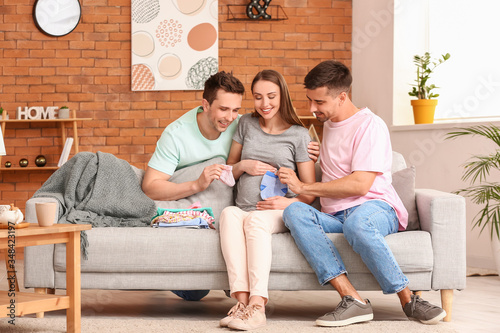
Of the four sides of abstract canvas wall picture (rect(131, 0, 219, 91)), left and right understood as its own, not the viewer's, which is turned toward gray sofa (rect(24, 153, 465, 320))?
front

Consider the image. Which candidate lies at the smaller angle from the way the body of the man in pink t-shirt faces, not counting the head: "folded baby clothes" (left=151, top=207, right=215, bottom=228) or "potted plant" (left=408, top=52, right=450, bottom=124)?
the folded baby clothes

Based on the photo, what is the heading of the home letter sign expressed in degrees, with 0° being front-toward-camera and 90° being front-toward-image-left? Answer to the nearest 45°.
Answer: approximately 0°

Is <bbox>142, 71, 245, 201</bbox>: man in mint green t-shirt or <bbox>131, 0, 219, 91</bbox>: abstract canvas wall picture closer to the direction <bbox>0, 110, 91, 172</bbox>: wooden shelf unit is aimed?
the man in mint green t-shirt

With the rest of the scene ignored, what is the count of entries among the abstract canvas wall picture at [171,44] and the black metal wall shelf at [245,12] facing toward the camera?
2

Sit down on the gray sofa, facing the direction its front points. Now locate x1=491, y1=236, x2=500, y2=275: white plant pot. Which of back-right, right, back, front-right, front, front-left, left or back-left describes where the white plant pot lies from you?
back-left

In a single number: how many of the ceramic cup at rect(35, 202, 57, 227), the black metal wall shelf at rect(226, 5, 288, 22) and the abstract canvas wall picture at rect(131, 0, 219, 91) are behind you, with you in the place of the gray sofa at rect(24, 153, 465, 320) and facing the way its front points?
2

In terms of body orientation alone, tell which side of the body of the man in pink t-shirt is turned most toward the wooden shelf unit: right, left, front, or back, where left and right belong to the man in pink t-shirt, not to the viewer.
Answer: right
